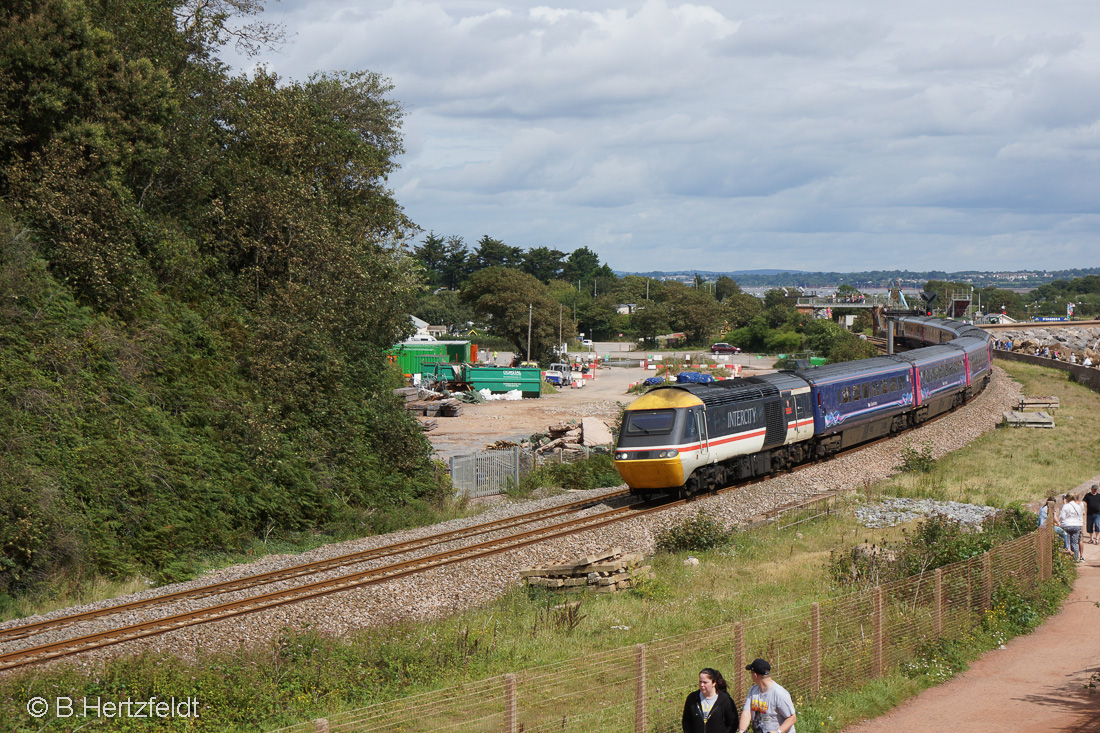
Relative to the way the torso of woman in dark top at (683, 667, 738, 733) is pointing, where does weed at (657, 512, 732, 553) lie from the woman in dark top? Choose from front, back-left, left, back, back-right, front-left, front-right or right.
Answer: back-right

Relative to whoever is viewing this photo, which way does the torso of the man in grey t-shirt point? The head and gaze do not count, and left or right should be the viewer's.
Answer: facing the viewer and to the left of the viewer

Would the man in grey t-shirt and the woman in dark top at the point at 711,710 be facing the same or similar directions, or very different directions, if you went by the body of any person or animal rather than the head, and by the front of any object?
same or similar directions

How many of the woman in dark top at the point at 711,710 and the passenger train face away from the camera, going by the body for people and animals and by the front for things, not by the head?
0

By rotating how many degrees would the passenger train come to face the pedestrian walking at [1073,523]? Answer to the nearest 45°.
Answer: approximately 90° to its left

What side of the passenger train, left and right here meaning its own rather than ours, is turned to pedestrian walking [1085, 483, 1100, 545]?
left

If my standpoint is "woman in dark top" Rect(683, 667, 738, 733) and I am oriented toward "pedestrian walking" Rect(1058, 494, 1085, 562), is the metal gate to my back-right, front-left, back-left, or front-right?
front-left

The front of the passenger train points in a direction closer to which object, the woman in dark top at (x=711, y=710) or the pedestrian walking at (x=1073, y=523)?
the woman in dark top

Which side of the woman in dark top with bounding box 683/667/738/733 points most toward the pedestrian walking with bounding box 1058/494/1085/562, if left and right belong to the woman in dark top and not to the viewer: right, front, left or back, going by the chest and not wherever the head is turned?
back

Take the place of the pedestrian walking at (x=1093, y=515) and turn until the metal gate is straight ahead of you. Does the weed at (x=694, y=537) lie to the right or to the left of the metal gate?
left

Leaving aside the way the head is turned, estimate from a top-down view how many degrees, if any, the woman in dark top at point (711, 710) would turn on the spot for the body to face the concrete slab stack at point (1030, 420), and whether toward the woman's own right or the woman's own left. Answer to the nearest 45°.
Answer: approximately 135° to the woman's own right

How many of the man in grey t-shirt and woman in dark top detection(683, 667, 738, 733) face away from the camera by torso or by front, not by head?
0

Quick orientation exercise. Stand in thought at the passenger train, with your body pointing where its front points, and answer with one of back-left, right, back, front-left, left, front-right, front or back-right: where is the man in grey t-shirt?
front-left
